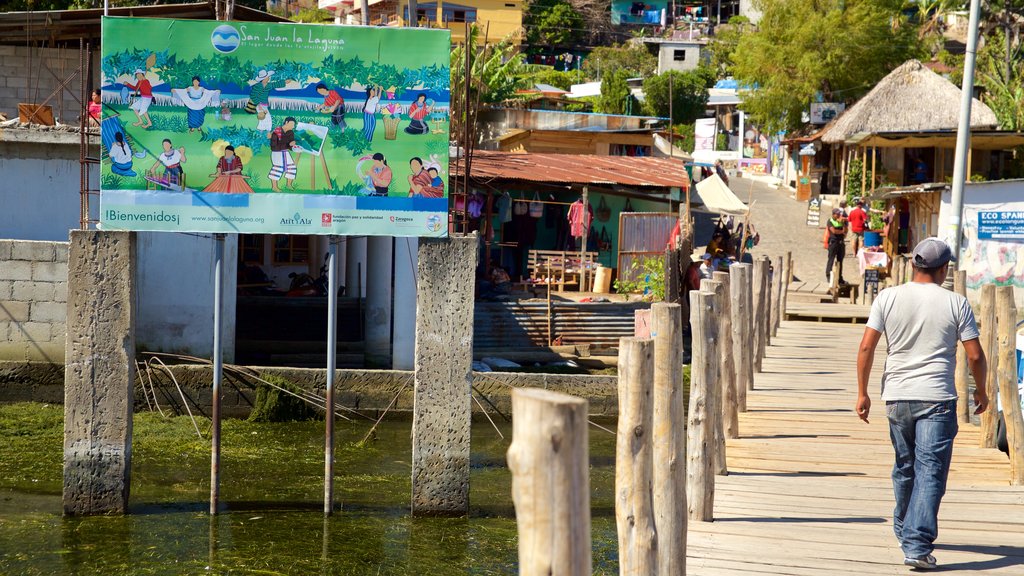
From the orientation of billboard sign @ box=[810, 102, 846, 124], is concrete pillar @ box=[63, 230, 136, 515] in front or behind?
in front

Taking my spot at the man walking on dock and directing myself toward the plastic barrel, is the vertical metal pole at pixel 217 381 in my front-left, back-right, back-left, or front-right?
front-left

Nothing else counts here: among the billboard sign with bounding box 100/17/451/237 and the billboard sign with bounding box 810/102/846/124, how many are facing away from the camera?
0

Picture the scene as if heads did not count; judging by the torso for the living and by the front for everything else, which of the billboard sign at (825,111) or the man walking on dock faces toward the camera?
the billboard sign

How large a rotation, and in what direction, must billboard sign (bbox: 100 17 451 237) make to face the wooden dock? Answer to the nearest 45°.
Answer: approximately 45° to its left

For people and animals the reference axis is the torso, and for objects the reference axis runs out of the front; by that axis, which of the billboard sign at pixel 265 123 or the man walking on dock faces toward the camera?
the billboard sign

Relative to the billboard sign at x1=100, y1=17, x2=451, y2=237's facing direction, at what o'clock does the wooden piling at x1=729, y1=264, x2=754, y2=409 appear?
The wooden piling is roughly at 9 o'clock from the billboard sign.

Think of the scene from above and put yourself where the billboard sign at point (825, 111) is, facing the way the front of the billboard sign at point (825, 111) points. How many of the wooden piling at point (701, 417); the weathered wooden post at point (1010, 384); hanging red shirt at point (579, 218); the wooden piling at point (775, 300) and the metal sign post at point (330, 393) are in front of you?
5

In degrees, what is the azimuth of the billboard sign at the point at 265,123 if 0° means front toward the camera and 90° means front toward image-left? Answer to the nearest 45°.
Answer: approximately 0°

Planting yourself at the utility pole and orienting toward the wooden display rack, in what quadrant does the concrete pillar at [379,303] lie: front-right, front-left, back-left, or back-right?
front-left

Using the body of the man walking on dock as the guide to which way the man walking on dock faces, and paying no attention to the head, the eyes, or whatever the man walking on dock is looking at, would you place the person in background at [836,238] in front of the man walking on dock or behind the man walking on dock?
in front

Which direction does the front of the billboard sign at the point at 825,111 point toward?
toward the camera

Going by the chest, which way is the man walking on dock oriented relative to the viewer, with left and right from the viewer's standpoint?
facing away from the viewer

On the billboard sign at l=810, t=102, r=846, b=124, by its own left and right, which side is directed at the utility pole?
front

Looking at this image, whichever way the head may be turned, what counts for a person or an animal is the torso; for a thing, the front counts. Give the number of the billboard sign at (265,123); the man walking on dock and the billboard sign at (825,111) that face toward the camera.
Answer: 2

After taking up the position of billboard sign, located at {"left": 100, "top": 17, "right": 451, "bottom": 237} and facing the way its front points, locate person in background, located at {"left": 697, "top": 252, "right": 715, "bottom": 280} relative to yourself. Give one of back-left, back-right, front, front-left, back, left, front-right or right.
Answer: back-left

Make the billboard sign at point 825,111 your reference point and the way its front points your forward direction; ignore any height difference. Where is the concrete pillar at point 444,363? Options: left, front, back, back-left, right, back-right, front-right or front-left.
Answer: front
